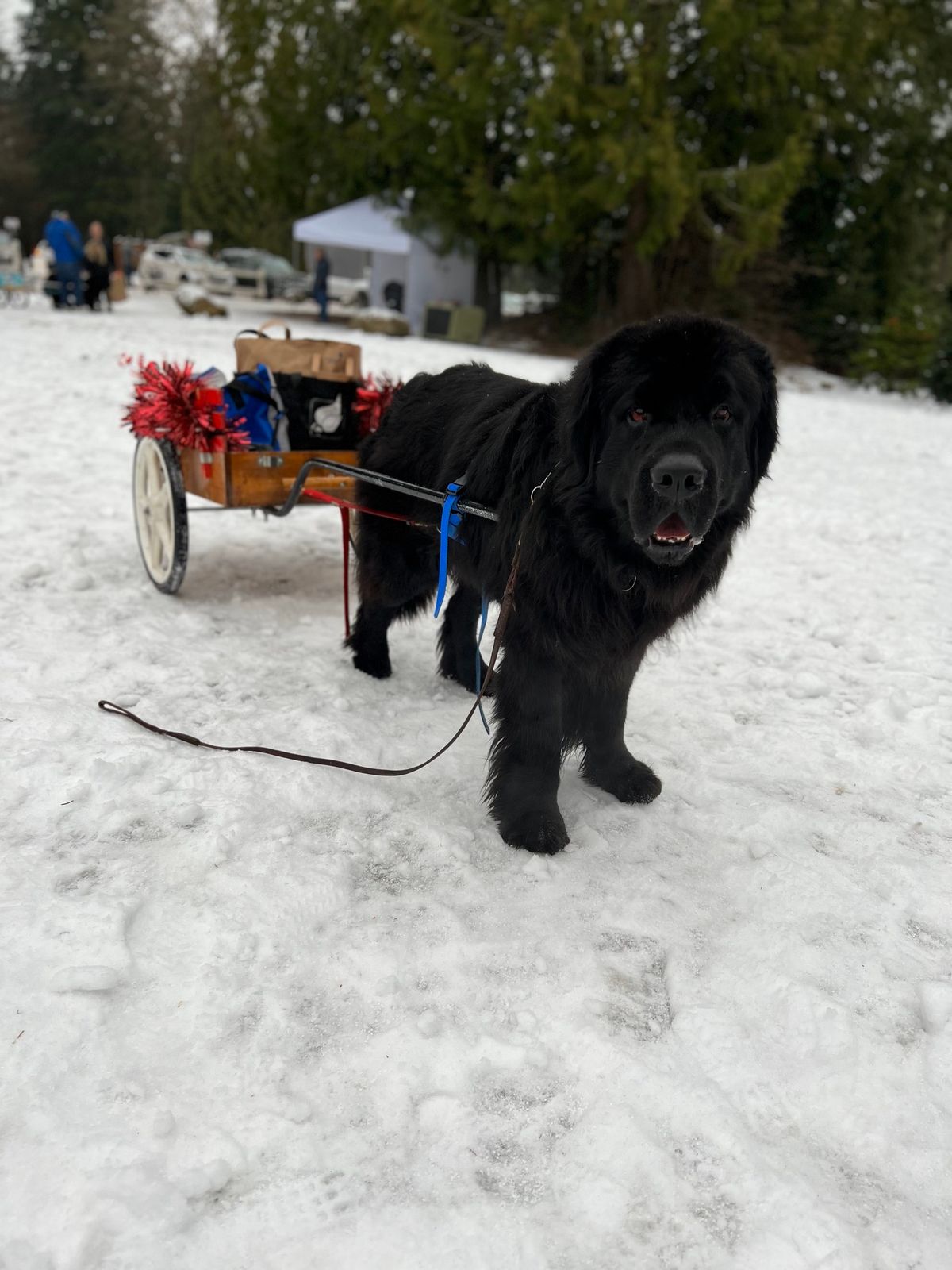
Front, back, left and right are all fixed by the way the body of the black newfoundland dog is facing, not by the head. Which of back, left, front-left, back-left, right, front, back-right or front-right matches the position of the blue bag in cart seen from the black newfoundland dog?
back

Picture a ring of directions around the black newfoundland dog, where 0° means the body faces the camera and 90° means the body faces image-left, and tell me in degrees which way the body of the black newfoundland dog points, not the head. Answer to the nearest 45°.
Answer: approximately 315°

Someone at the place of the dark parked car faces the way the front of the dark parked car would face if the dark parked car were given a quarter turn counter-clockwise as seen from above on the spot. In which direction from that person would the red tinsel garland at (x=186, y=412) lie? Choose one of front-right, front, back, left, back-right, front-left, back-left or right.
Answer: back-right

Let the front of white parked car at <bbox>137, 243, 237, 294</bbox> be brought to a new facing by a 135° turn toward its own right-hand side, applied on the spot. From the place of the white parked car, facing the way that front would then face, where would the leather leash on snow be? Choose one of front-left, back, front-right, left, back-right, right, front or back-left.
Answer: left

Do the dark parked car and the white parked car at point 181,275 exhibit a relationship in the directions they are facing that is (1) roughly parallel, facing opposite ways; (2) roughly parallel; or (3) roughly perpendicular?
roughly parallel

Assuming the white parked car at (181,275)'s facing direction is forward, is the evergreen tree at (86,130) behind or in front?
behind

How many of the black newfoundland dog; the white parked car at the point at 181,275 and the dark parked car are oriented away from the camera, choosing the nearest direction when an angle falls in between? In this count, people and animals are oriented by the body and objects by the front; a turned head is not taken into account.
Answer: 0

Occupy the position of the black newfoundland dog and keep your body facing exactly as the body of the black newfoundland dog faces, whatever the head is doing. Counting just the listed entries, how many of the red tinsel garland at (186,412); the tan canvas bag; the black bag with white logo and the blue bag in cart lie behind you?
4

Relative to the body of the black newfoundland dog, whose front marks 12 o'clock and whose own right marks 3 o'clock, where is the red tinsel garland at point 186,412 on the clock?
The red tinsel garland is roughly at 6 o'clock from the black newfoundland dog.

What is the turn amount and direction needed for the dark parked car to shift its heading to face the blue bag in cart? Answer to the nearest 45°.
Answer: approximately 45° to its right
